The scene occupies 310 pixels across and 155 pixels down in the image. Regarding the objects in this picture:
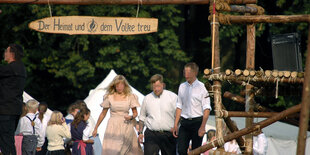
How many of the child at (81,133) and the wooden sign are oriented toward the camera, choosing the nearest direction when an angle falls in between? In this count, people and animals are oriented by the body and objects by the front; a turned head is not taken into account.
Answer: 1

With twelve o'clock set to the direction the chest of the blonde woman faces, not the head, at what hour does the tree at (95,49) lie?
The tree is roughly at 6 o'clock from the blonde woman.

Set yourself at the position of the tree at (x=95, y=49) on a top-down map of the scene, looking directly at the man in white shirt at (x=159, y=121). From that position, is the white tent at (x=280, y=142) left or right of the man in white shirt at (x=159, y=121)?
left

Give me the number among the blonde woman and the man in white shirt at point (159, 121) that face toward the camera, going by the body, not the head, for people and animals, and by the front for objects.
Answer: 2

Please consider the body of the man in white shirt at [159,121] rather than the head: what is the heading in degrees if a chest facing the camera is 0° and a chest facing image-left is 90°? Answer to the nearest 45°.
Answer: approximately 0°

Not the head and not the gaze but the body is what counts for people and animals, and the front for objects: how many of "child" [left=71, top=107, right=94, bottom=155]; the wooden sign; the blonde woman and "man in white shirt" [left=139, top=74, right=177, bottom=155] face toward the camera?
3
